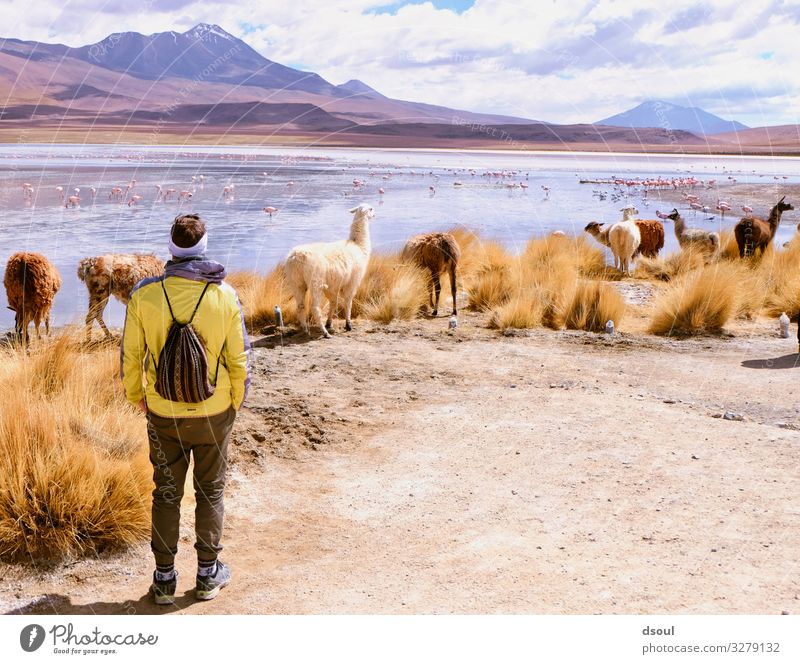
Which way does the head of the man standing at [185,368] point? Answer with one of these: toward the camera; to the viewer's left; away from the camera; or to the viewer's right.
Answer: away from the camera

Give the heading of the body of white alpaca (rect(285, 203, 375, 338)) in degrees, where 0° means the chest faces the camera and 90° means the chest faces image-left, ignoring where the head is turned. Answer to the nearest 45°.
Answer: approximately 225°

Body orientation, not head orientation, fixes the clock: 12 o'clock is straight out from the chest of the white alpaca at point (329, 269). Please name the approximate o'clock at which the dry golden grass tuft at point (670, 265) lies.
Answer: The dry golden grass tuft is roughly at 12 o'clock from the white alpaca.

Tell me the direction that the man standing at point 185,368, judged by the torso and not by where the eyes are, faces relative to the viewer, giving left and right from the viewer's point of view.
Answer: facing away from the viewer

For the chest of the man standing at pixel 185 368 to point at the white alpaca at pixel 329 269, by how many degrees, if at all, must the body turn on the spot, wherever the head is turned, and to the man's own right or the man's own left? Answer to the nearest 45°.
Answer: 0° — they already face it

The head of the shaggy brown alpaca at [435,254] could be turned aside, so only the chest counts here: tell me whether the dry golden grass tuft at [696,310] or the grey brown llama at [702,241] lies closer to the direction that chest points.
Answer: the grey brown llama

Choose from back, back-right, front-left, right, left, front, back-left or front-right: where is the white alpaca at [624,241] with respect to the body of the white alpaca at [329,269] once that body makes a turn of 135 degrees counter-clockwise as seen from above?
back-right

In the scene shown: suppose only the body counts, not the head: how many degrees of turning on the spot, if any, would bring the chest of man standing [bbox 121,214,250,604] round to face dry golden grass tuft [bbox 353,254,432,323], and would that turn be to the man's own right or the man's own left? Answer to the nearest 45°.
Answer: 0° — they already face it
